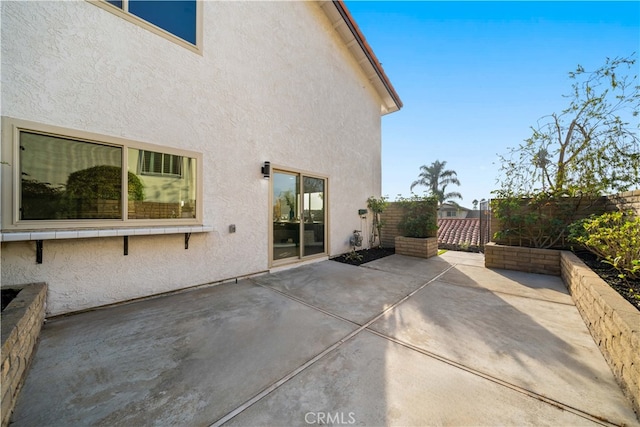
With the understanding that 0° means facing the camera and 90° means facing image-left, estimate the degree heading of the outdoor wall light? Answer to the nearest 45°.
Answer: approximately 315°

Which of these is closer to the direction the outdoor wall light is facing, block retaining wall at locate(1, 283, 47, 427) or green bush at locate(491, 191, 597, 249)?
the green bush

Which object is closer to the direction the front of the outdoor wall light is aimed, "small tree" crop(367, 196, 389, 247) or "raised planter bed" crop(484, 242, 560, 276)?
the raised planter bed

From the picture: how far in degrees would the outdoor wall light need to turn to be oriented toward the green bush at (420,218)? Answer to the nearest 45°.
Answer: approximately 45° to its left

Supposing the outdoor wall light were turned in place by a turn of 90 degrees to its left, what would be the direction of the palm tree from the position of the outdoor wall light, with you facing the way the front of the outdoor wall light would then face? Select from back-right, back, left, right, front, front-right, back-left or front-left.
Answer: front

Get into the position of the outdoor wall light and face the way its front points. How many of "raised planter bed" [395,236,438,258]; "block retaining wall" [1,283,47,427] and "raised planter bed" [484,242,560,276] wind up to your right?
1

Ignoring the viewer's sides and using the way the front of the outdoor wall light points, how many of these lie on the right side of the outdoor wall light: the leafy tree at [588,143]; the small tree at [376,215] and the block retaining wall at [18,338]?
1

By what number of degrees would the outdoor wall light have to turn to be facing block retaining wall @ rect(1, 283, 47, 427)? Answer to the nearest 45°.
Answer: approximately 90° to its right

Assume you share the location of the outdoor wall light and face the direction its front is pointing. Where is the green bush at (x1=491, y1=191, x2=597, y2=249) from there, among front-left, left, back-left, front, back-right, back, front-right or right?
front-left

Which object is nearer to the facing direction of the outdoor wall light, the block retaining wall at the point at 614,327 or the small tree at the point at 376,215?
the block retaining wall

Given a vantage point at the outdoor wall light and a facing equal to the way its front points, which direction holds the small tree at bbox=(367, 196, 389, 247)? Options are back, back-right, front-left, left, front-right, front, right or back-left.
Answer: left

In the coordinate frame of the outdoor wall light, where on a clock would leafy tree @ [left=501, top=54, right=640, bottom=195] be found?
The leafy tree is roughly at 11 o'clock from the outdoor wall light.
